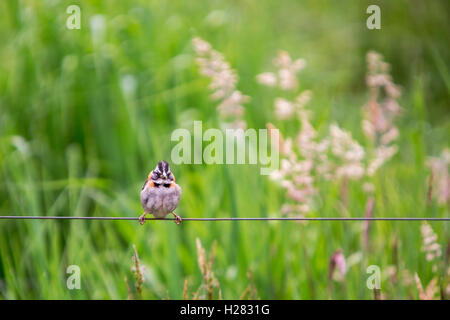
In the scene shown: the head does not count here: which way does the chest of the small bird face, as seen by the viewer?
toward the camera
